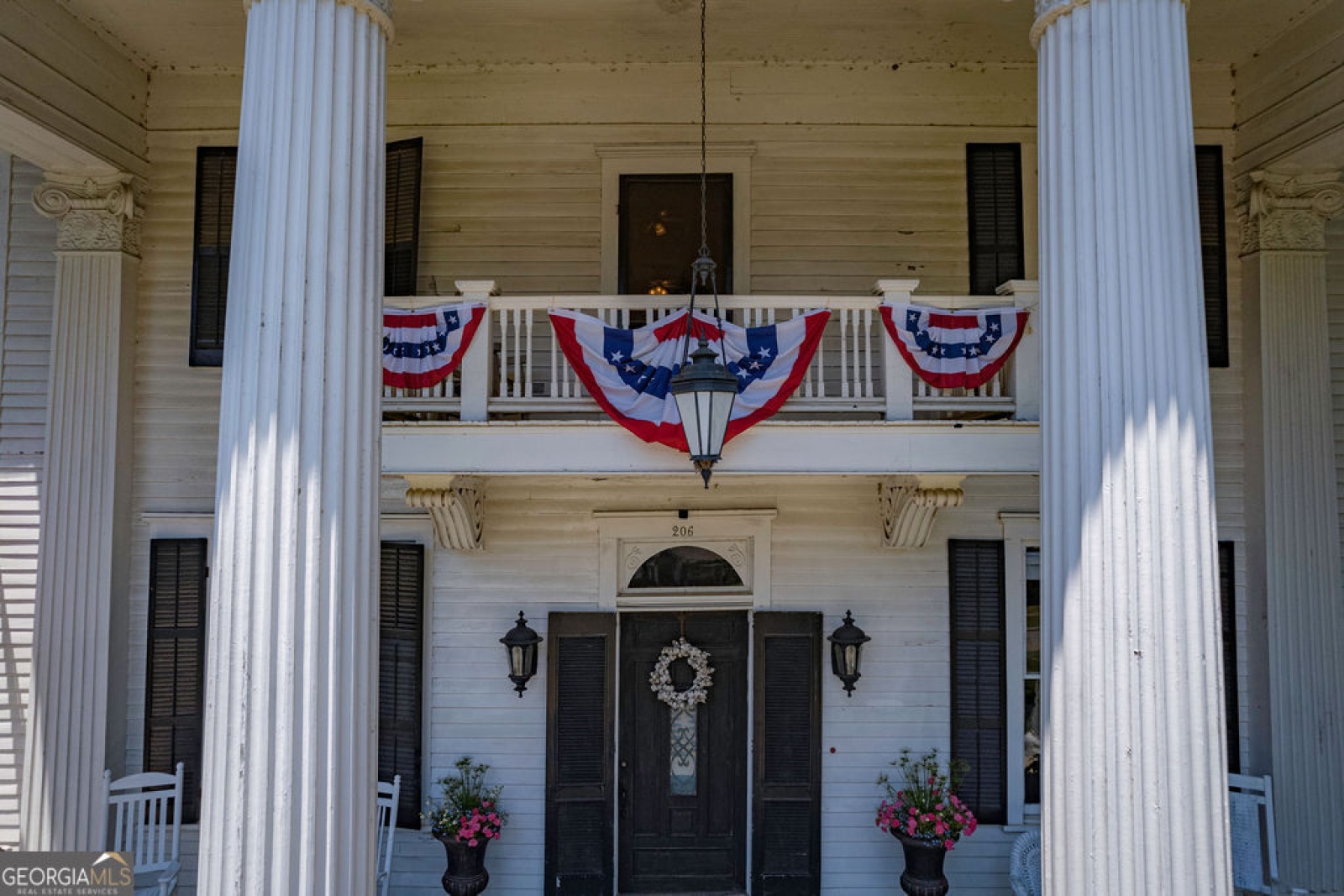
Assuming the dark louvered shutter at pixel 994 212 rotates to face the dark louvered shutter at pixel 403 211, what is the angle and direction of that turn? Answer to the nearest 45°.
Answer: approximately 90° to its right

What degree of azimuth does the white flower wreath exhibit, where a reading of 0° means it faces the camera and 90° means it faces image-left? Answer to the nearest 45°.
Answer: approximately 0°

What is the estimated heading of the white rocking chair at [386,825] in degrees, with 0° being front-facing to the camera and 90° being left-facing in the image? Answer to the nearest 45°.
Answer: approximately 45°

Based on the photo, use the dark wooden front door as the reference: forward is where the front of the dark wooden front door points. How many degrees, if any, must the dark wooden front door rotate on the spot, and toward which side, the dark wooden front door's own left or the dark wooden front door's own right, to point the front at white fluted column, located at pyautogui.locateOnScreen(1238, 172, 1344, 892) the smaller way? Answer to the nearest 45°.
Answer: approximately 90° to the dark wooden front door's own left

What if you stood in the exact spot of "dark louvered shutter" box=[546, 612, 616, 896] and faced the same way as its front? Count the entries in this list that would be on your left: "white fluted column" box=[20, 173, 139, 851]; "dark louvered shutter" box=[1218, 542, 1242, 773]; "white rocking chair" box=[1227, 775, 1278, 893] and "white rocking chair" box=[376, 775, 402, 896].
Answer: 2

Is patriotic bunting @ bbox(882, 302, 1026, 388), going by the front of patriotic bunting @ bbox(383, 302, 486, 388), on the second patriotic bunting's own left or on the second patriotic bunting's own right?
on the second patriotic bunting's own left
